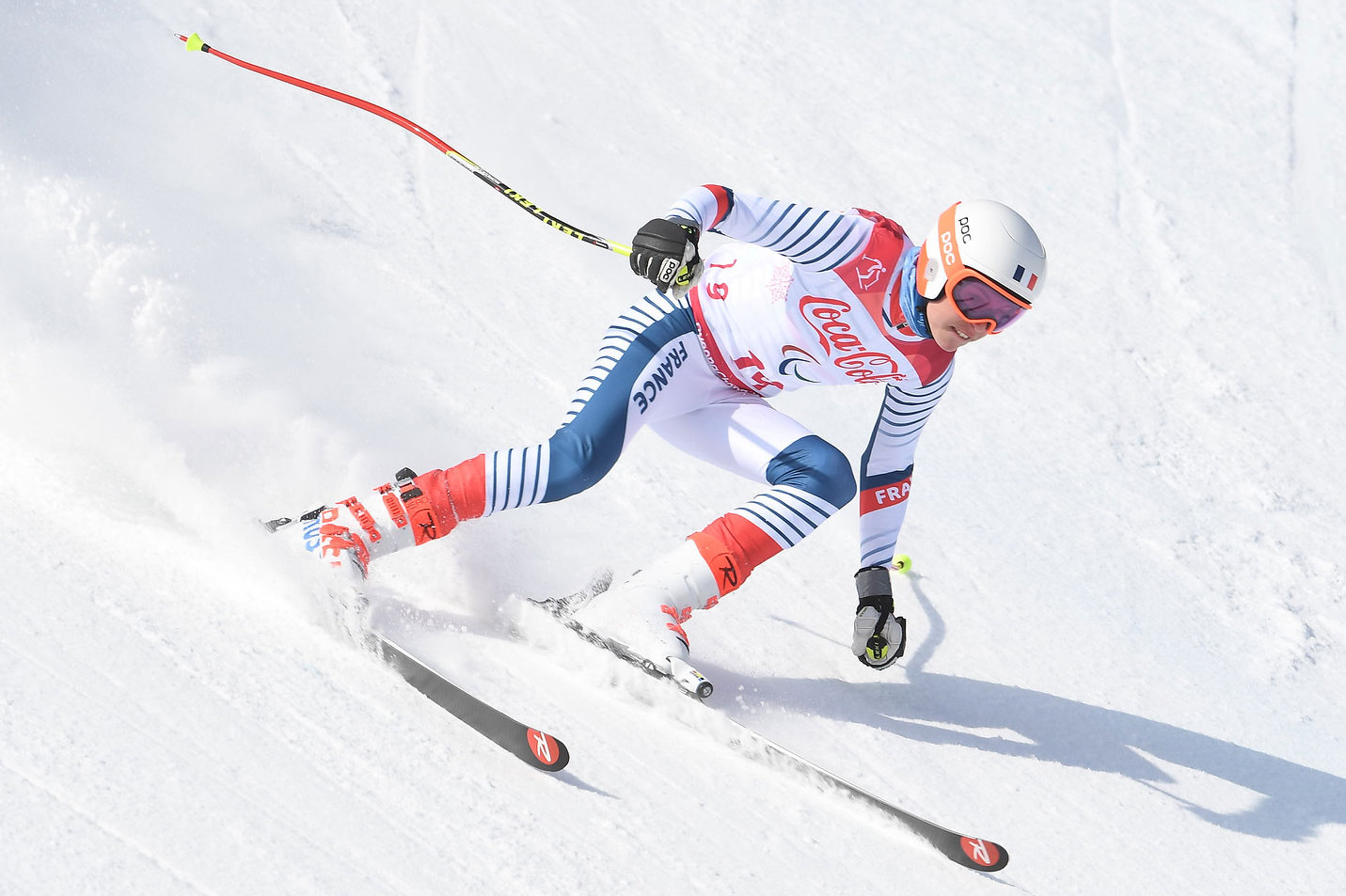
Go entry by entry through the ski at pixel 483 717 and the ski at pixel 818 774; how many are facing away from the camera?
0

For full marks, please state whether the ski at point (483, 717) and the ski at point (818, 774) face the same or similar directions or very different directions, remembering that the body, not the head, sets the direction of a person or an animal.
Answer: same or similar directions

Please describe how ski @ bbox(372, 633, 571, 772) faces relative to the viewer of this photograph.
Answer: facing the viewer and to the right of the viewer

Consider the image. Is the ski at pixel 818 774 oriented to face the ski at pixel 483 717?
no

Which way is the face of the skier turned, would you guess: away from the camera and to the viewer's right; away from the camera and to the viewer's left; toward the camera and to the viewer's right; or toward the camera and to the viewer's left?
toward the camera and to the viewer's right

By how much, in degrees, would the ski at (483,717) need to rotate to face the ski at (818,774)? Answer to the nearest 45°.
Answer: approximately 45° to its left
